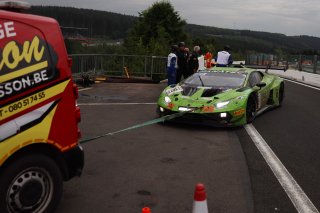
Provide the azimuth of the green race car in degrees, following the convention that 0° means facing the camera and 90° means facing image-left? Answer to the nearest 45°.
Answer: approximately 45°

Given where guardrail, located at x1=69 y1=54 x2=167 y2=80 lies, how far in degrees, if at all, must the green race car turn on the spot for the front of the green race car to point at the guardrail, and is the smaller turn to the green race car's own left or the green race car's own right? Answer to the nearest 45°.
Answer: approximately 90° to the green race car's own right

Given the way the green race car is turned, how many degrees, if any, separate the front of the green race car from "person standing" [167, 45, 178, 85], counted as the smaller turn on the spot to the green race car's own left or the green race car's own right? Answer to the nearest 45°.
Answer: approximately 135° to the green race car's own right

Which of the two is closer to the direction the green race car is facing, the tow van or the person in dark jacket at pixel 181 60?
the tow van

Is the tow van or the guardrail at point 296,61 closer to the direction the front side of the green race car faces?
the tow van

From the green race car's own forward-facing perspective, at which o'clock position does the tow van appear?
The tow van is roughly at 11 o'clock from the green race car.

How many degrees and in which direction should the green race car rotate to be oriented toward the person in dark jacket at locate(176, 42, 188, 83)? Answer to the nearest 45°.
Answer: approximately 135° to its right

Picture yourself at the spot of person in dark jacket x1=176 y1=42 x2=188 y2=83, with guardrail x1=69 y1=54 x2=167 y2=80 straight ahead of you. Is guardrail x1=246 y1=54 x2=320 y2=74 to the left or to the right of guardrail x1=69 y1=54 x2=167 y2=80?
right
